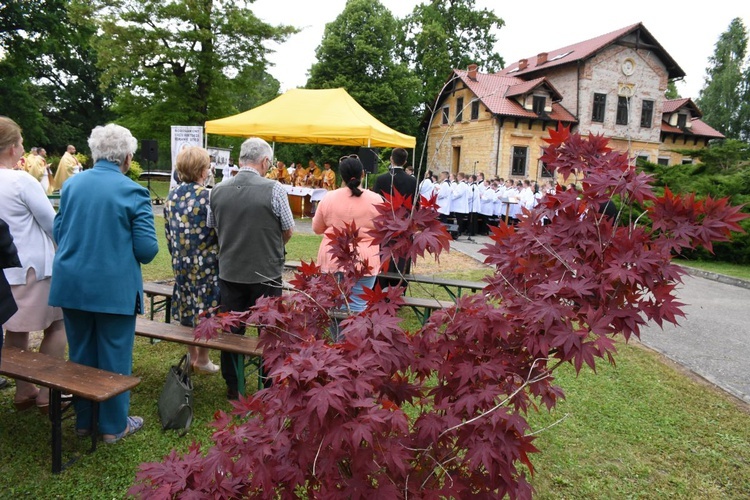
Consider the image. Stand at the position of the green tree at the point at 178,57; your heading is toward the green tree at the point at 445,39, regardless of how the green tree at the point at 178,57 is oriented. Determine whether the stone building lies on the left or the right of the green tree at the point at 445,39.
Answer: right

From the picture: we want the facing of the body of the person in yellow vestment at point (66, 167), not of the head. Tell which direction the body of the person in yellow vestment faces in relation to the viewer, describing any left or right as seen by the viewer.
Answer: facing to the right of the viewer

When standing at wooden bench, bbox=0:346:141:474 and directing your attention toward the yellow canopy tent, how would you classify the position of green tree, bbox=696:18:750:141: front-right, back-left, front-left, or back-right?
front-right

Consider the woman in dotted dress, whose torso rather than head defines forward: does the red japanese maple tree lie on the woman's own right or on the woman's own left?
on the woman's own right

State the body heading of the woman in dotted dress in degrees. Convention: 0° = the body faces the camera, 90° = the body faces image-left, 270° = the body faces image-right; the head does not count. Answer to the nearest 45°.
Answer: approximately 225°

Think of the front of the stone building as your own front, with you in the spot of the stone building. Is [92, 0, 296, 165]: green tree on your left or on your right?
on your right

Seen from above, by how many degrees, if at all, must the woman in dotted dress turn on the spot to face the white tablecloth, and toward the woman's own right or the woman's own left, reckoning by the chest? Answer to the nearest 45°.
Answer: approximately 45° to the woman's own left

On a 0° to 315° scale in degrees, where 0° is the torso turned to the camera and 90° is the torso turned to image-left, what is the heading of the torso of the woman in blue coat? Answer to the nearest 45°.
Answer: approximately 225°

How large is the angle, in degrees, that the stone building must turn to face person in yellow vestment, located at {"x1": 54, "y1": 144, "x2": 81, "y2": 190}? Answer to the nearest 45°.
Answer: approximately 90° to its right

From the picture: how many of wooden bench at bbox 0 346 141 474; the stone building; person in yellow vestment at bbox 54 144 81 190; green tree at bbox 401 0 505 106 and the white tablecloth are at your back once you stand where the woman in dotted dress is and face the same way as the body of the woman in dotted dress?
1

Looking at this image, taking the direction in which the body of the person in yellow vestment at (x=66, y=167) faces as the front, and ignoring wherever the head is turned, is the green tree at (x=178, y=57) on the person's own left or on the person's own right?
on the person's own left
